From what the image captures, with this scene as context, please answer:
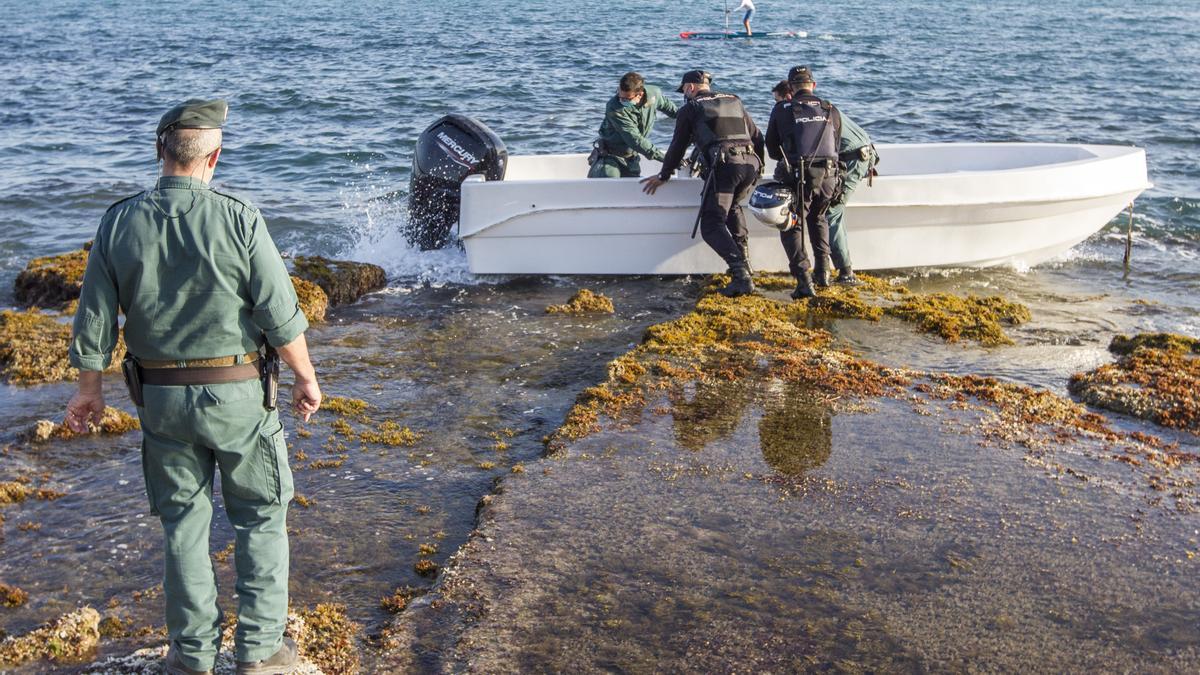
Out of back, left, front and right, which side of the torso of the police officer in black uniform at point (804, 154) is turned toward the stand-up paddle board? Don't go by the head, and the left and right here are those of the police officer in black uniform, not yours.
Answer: front

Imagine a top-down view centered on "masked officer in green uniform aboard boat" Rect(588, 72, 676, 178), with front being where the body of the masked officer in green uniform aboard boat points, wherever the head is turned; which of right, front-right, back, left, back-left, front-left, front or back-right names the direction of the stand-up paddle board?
back-left

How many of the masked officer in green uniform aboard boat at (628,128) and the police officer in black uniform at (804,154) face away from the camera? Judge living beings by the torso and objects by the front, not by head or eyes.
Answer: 1

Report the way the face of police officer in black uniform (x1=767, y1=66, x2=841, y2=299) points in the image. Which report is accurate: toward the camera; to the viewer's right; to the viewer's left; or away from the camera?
away from the camera

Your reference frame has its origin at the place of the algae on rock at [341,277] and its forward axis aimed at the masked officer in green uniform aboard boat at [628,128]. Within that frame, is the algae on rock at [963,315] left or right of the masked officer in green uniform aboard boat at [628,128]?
right

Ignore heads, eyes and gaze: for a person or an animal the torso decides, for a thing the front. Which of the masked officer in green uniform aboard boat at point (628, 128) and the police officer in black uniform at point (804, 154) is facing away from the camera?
the police officer in black uniform

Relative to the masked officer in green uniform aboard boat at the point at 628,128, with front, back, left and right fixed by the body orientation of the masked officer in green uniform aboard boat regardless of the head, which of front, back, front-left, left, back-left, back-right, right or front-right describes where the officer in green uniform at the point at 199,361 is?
front-right

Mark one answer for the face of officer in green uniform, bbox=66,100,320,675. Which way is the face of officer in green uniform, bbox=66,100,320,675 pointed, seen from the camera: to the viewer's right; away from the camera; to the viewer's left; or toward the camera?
away from the camera

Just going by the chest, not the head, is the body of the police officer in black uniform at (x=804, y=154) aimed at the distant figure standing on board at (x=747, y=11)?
yes

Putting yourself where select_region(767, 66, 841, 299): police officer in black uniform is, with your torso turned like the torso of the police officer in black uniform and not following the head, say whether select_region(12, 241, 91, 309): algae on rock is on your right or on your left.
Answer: on your left

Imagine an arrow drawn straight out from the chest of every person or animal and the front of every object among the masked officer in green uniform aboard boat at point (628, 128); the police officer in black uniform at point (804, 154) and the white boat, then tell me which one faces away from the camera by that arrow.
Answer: the police officer in black uniform

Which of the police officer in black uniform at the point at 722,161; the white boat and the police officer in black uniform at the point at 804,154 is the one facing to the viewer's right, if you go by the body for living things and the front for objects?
the white boat

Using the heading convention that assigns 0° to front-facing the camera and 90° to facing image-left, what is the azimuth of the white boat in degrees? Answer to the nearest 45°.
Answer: approximately 270°

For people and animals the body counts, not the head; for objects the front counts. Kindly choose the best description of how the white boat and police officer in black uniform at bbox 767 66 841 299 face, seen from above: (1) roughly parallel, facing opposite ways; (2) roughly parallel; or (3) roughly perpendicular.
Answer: roughly perpendicular

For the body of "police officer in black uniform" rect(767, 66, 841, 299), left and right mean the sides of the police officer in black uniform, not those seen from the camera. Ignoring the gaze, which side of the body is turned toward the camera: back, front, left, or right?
back

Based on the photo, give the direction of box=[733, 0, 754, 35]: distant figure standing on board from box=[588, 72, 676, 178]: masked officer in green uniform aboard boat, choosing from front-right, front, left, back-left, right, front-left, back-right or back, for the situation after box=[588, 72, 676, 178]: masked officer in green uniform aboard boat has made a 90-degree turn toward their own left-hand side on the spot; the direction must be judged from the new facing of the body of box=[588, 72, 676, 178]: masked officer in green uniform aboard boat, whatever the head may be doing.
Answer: front-left

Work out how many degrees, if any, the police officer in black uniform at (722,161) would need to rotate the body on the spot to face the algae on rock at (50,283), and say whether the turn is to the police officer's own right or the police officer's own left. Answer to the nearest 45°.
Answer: approximately 45° to the police officer's own left

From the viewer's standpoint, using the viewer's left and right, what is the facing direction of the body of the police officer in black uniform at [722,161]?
facing away from the viewer and to the left of the viewer

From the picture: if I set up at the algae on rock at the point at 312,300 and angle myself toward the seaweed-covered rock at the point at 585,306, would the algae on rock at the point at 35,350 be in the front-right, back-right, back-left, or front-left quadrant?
back-right

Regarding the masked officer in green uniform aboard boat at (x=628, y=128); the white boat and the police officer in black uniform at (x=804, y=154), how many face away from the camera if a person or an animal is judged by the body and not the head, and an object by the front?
1
